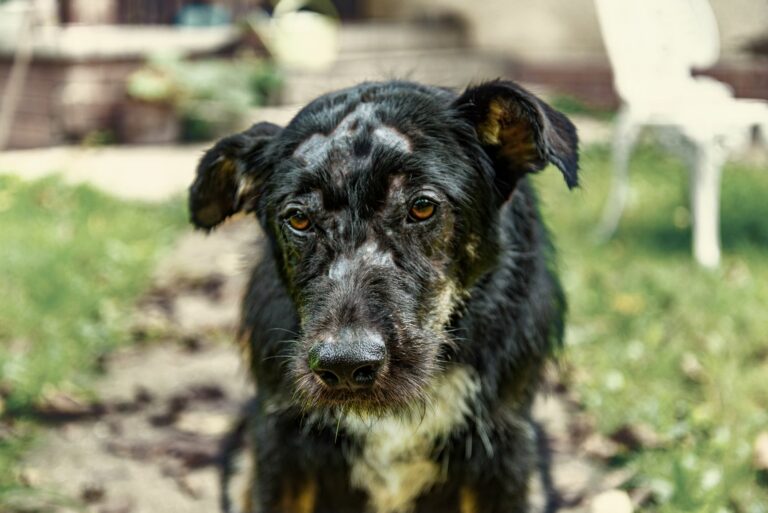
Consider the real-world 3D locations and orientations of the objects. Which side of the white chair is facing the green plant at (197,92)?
back

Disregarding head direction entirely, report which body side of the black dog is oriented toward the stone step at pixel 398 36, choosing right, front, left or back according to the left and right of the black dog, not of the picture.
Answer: back

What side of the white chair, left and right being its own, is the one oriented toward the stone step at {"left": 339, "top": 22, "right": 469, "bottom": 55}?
back

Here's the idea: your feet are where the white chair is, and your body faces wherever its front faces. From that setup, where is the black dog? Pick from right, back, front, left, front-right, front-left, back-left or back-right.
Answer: front-right

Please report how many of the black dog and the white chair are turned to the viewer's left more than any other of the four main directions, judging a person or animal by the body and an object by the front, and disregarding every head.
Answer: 0

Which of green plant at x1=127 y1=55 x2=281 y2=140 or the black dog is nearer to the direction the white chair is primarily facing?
the black dog

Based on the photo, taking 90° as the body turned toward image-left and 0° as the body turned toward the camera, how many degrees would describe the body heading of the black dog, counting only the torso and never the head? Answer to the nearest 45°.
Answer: approximately 0°

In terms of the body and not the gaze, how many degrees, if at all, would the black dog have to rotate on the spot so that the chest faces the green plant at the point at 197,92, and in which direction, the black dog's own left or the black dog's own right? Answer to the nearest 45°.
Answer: approximately 180°
